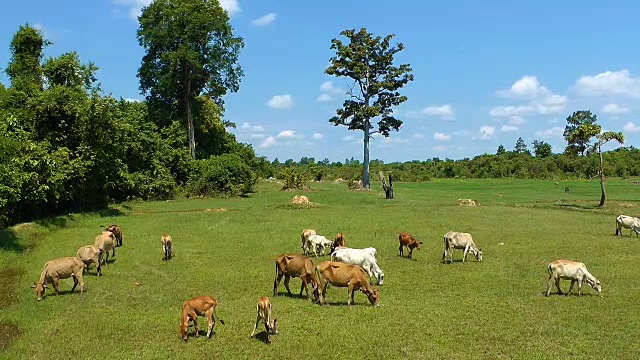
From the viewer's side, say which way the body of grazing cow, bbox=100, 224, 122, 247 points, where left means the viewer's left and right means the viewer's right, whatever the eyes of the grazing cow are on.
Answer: facing to the left of the viewer

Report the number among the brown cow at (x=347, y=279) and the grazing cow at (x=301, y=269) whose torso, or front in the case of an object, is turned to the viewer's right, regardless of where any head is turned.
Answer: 2

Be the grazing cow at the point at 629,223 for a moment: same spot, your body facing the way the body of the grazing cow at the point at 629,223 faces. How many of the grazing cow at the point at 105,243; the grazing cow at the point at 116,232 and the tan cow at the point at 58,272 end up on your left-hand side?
0

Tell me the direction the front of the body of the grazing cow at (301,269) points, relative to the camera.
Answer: to the viewer's right

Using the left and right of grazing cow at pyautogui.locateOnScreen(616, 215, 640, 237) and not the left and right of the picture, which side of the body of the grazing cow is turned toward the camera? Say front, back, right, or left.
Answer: right

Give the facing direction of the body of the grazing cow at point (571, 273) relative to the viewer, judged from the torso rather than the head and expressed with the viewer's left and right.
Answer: facing to the right of the viewer

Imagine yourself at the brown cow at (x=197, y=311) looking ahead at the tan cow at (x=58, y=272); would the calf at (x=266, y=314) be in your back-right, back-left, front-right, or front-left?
back-right

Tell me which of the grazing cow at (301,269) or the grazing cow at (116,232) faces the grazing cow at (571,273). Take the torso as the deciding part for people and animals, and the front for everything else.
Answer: the grazing cow at (301,269)

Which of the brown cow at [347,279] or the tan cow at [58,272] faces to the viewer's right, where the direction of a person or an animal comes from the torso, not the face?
the brown cow

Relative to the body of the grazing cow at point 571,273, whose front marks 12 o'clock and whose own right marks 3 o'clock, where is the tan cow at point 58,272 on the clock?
The tan cow is roughly at 5 o'clock from the grazing cow.

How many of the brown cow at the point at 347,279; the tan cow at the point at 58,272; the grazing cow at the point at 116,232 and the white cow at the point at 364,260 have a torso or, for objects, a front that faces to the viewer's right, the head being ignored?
2

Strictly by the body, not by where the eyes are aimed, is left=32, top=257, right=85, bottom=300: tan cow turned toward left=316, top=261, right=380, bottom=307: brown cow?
no

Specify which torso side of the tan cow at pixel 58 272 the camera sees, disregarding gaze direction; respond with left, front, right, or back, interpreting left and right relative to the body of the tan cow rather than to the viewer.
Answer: left

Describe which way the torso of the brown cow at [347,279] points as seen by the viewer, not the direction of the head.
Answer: to the viewer's right

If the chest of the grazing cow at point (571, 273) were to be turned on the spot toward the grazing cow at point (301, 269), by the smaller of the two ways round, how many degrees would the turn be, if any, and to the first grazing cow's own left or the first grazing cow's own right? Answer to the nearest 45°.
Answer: approximately 135° to the first grazing cow's own right

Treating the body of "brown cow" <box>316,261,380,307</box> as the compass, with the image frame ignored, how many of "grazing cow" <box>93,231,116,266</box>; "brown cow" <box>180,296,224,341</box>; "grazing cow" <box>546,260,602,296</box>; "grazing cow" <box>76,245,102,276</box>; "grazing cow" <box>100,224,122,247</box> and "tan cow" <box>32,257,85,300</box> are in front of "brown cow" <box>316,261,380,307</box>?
1

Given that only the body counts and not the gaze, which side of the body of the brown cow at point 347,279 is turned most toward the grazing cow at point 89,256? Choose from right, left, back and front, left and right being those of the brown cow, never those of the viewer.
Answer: back

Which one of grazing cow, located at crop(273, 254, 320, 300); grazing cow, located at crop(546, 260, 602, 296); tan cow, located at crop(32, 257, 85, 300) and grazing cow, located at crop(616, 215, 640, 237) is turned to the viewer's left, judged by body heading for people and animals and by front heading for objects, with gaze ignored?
the tan cow

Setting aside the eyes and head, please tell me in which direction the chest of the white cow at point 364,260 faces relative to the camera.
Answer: to the viewer's right
